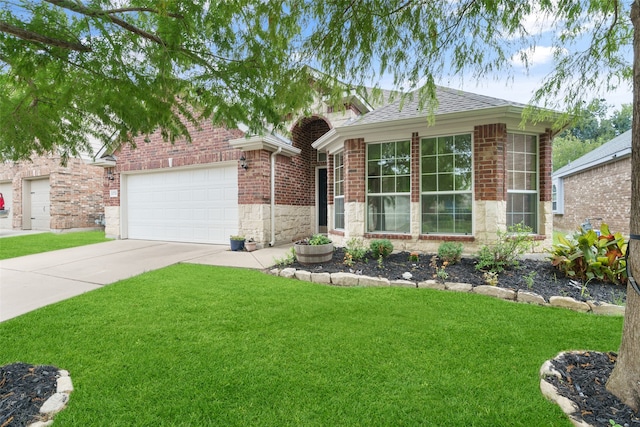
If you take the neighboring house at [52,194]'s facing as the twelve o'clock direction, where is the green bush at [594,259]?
The green bush is roughly at 10 o'clock from the neighboring house.

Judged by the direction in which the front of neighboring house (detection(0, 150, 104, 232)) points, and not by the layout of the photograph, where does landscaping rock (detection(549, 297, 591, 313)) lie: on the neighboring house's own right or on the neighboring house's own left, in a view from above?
on the neighboring house's own left

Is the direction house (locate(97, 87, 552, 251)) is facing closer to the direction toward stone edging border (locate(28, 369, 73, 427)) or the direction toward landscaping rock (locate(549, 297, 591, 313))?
the stone edging border

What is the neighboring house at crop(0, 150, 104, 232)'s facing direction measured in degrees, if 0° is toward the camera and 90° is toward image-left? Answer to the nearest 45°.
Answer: approximately 45°

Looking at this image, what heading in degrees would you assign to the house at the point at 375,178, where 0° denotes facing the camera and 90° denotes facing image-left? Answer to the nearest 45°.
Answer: approximately 45°

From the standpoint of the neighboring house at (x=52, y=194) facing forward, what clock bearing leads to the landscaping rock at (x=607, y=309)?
The landscaping rock is roughly at 10 o'clock from the neighboring house.

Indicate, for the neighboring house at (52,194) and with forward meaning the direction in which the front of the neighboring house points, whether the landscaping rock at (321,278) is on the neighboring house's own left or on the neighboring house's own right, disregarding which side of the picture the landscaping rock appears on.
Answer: on the neighboring house's own left

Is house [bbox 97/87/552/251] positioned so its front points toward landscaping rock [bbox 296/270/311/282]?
yes

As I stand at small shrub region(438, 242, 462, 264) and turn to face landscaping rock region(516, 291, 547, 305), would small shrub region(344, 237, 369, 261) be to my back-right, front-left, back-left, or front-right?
back-right

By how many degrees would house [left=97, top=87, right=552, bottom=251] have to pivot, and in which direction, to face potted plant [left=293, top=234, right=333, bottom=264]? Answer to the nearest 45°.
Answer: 0° — it already faces it

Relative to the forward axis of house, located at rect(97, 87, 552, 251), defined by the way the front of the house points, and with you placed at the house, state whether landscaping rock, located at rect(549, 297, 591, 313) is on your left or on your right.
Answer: on your left
